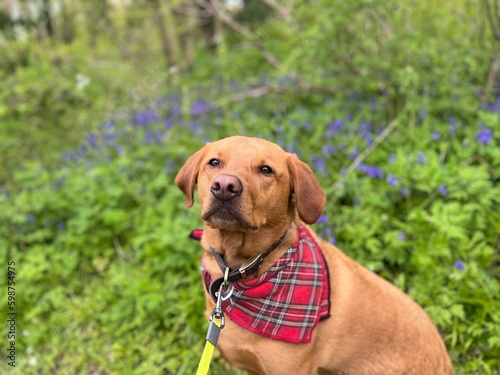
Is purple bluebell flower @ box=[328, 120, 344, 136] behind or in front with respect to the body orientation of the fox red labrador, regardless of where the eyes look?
behind

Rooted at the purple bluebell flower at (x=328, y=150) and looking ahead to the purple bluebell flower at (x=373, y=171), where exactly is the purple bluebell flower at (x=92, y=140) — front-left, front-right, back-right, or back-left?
back-right

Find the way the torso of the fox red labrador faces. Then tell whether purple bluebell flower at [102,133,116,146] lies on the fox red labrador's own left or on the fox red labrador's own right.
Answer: on the fox red labrador's own right

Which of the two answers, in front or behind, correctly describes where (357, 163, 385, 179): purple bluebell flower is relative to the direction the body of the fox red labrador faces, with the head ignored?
behind

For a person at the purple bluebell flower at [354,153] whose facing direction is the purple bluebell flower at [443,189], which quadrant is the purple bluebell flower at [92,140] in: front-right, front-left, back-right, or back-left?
back-right

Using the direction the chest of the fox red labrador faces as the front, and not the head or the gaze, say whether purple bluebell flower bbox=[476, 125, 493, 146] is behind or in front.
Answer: behind

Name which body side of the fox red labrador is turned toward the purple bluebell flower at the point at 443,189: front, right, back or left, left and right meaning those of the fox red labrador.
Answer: back

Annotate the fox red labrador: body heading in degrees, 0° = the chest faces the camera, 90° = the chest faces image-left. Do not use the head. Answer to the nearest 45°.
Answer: approximately 45°

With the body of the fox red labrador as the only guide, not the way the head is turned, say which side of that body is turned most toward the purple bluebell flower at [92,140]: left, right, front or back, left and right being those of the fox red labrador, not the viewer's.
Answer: right

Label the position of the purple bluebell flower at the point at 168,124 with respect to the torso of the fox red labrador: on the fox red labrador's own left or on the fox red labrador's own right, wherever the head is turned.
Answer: on the fox red labrador's own right
